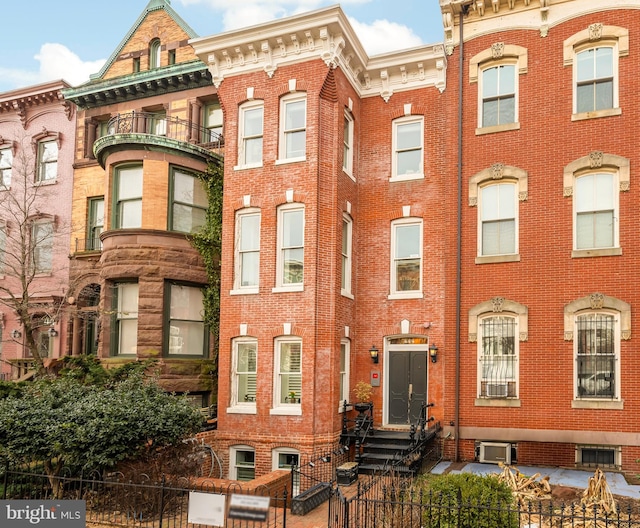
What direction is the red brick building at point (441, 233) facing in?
toward the camera

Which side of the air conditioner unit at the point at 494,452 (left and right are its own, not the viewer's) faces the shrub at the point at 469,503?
front

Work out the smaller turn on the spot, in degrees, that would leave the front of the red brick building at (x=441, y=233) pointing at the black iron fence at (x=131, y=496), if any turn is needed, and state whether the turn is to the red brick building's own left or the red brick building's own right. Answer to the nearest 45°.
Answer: approximately 45° to the red brick building's own right

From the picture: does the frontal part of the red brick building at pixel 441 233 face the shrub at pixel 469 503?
yes

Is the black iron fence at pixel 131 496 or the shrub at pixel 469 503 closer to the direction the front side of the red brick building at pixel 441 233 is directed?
the shrub

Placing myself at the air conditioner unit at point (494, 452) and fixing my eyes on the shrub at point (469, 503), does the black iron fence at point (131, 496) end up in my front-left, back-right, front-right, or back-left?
front-right

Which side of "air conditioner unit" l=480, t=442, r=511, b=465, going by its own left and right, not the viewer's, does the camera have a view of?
front
